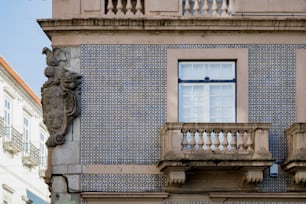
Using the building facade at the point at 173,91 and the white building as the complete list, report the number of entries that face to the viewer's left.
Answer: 0

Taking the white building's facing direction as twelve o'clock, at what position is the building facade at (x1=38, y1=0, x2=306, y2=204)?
The building facade is roughly at 1 o'clock from the white building.

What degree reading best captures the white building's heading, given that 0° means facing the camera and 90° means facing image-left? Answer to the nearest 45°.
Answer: approximately 315°

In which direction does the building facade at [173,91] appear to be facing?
toward the camera

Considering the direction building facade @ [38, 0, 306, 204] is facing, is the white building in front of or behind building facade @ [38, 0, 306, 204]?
behind
